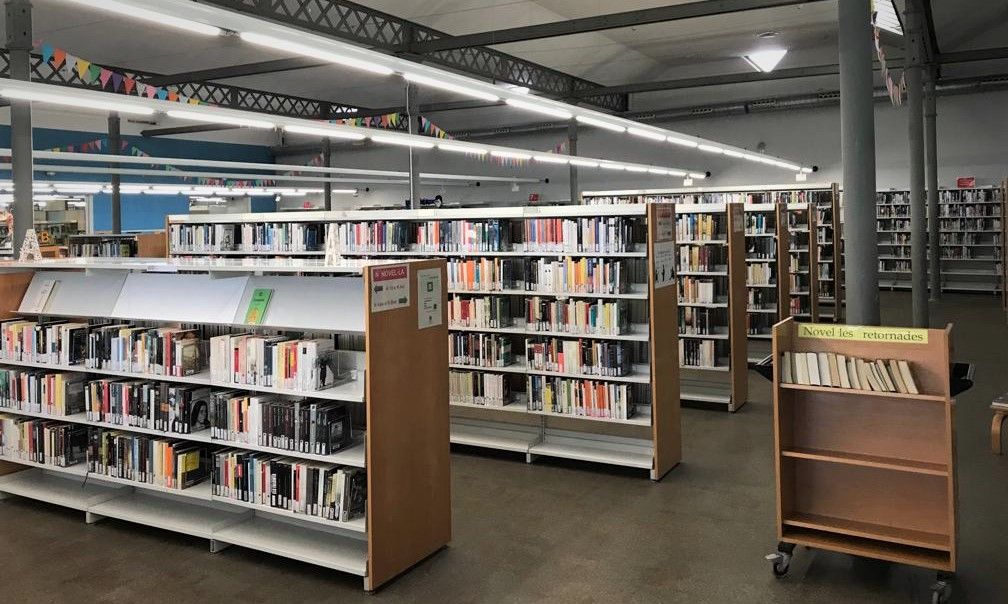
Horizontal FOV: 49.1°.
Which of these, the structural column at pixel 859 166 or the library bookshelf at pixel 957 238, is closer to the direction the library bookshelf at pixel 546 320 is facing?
the structural column

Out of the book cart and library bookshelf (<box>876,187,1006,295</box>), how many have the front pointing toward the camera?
2

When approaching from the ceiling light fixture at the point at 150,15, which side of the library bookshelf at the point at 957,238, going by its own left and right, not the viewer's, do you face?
front

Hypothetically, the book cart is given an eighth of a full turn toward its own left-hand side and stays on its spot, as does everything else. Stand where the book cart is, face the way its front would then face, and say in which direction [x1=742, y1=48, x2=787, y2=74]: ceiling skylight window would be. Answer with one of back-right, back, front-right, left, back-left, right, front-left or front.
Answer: back-left

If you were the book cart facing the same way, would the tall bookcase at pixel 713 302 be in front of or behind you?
behind

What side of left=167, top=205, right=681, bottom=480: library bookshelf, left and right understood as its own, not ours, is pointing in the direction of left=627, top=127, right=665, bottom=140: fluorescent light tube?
back

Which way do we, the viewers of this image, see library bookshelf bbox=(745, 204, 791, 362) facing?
facing the viewer and to the left of the viewer

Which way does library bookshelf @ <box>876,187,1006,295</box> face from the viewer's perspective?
toward the camera

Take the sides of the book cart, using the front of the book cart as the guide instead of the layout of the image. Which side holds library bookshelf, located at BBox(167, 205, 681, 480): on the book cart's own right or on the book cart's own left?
on the book cart's own right

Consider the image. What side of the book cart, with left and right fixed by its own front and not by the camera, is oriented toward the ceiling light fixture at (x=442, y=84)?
right

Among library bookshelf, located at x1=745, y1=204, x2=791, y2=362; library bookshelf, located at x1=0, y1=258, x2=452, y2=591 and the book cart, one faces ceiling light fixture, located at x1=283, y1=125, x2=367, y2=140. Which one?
library bookshelf, located at x1=745, y1=204, x2=791, y2=362
